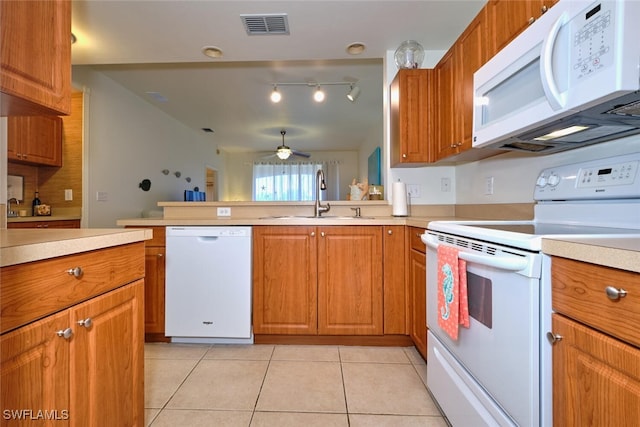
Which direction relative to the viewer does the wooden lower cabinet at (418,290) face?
to the viewer's left

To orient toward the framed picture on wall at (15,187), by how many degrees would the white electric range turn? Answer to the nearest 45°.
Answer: approximately 45° to its right

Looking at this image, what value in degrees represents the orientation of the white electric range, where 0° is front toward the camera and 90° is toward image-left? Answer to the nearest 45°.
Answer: approximately 45°

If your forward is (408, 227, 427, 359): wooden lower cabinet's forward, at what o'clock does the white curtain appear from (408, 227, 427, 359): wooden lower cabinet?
The white curtain is roughly at 2 o'clock from the wooden lower cabinet.

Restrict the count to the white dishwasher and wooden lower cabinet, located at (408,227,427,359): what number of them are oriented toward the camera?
1

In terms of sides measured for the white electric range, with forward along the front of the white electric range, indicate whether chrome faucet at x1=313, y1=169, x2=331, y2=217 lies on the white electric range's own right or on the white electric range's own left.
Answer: on the white electric range's own right

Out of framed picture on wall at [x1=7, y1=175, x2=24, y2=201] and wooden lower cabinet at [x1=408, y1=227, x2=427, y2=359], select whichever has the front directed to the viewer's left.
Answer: the wooden lower cabinet

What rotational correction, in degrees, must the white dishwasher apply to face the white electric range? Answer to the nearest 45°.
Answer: approximately 45° to its left

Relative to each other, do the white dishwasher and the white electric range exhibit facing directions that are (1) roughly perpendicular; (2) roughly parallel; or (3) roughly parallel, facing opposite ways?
roughly perpendicular
